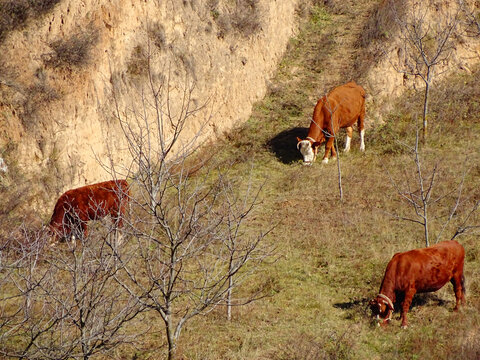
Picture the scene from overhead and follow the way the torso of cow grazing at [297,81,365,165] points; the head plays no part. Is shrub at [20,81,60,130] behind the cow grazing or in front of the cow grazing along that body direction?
in front

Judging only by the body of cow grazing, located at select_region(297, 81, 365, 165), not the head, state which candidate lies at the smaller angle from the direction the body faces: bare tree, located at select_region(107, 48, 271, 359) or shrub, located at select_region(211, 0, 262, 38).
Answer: the bare tree

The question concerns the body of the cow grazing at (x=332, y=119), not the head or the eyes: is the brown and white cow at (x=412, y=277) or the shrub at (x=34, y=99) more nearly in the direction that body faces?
the shrub

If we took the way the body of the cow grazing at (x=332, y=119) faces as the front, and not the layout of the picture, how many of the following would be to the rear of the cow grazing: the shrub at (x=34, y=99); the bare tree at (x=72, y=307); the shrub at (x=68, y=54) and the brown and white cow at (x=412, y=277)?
0

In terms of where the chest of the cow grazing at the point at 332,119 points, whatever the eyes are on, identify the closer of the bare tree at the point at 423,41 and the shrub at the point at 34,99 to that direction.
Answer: the shrub

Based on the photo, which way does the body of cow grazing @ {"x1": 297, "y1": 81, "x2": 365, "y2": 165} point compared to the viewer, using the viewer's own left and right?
facing the viewer and to the left of the viewer

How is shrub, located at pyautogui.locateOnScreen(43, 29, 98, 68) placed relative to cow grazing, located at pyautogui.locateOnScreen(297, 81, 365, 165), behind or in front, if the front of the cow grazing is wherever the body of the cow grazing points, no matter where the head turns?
in front

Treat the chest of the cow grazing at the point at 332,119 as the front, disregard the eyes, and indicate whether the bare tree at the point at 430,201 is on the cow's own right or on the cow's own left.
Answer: on the cow's own left

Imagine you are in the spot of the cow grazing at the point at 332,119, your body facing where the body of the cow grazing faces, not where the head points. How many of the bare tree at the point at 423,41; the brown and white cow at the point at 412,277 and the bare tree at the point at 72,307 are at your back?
1

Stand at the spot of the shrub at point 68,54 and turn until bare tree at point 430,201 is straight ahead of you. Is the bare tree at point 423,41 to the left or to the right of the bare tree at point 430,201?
left

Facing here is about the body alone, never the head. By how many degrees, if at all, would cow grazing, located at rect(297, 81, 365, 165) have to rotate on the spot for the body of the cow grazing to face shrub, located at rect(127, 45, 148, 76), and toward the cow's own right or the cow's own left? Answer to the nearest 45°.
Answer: approximately 45° to the cow's own right

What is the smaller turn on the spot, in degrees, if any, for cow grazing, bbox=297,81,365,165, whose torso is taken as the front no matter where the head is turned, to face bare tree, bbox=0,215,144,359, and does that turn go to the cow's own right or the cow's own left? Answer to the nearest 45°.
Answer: approximately 45° to the cow's own left

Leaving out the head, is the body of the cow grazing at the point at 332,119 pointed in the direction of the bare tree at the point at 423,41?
no

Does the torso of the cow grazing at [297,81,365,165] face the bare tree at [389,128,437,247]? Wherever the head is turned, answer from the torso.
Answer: no

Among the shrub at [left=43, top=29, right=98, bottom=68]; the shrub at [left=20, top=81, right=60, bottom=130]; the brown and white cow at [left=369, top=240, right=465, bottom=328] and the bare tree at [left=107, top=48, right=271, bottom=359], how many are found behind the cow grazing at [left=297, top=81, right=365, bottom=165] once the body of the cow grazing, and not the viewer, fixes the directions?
0

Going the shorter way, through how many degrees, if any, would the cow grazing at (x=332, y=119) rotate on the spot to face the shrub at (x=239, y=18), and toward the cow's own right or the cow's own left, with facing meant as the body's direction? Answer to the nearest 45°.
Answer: approximately 90° to the cow's own right

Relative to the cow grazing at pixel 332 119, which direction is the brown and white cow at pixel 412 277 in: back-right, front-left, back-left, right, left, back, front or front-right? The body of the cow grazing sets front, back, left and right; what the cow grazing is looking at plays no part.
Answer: front-left

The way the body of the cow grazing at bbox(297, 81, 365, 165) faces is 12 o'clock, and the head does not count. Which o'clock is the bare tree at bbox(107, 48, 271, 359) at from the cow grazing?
The bare tree is roughly at 11 o'clock from the cow grazing.
